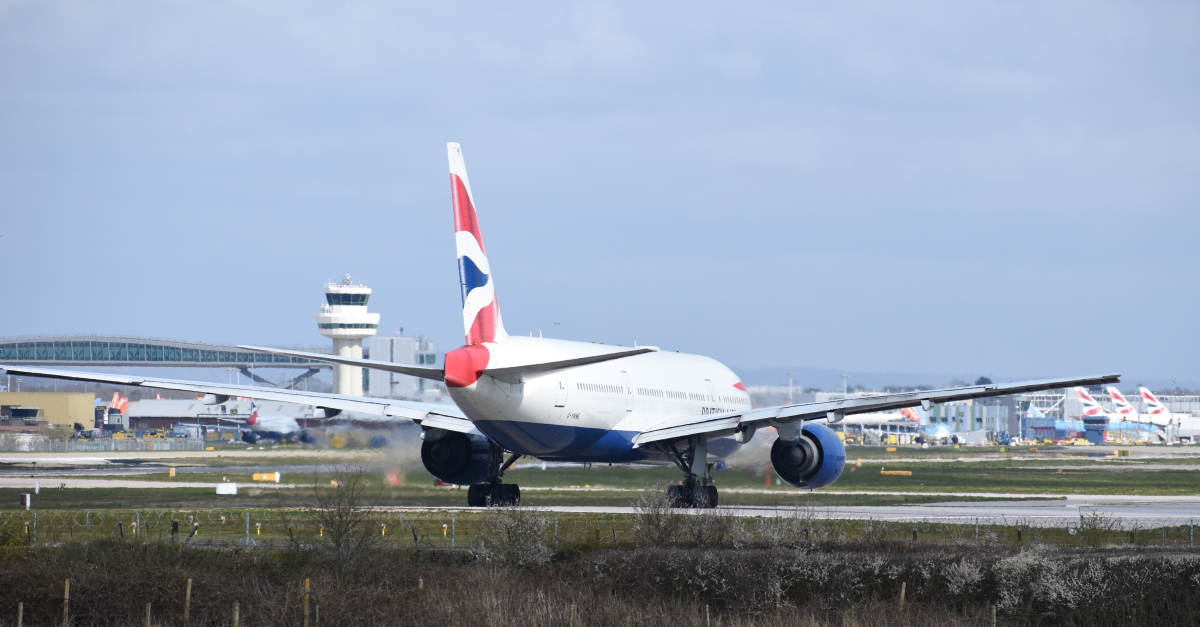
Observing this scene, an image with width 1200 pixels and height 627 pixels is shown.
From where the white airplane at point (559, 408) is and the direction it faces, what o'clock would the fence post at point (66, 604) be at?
The fence post is roughly at 7 o'clock from the white airplane.

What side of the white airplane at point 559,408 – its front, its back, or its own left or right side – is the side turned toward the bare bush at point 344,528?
back

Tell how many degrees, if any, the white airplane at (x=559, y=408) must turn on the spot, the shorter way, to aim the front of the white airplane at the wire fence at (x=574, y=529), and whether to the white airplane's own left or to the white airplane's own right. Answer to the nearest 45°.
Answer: approximately 180°

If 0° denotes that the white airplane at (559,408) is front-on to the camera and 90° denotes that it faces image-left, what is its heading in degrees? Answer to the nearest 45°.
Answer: approximately 180°

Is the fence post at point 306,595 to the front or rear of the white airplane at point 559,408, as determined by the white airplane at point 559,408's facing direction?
to the rear

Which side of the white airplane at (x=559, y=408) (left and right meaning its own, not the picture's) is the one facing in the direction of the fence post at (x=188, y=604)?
back

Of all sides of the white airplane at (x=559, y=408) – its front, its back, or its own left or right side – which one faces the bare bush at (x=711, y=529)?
back

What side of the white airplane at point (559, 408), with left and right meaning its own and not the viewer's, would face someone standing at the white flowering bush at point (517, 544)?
back
